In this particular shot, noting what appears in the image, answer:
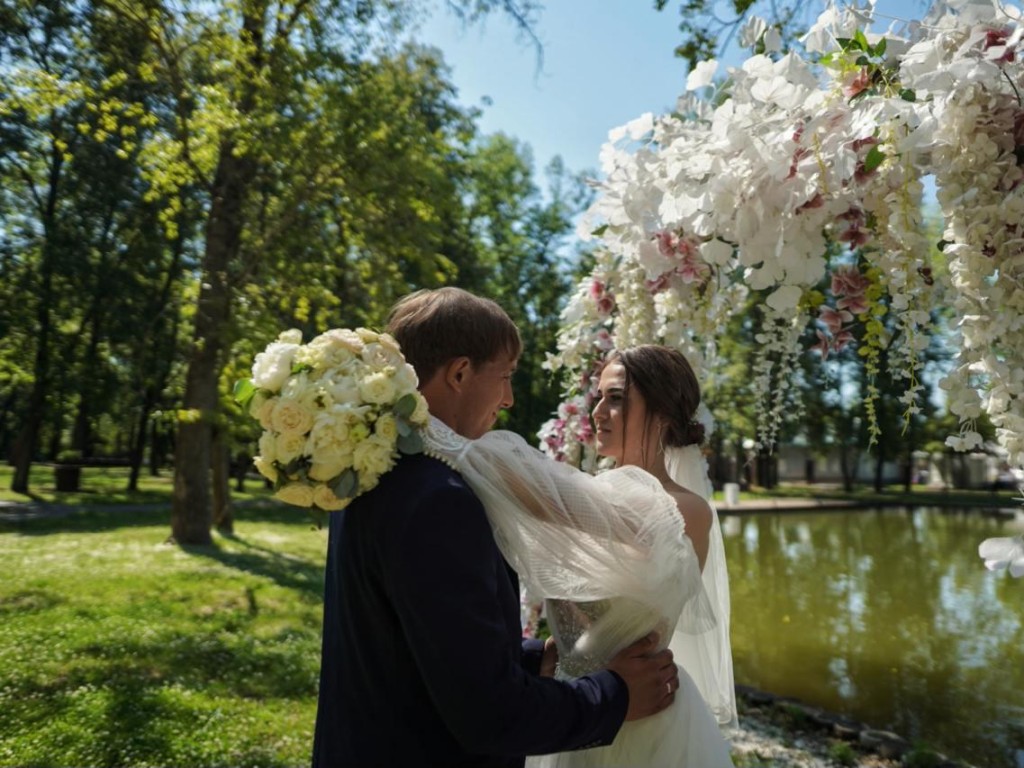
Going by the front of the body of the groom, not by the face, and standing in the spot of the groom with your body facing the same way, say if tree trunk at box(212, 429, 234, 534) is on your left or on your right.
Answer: on your left

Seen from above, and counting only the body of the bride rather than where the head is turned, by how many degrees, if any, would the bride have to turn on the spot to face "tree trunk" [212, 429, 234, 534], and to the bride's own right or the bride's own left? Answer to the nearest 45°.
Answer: approximately 45° to the bride's own right

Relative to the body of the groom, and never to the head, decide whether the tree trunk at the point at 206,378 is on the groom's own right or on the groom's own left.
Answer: on the groom's own left

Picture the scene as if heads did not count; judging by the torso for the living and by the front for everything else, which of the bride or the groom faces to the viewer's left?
the bride

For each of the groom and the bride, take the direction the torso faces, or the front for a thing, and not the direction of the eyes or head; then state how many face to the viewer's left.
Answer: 1

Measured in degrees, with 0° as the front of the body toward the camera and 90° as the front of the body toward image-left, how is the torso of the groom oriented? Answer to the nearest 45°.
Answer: approximately 225°

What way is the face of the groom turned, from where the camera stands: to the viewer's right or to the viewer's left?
to the viewer's right

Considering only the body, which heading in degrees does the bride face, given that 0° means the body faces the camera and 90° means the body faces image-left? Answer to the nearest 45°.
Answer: approximately 90°
